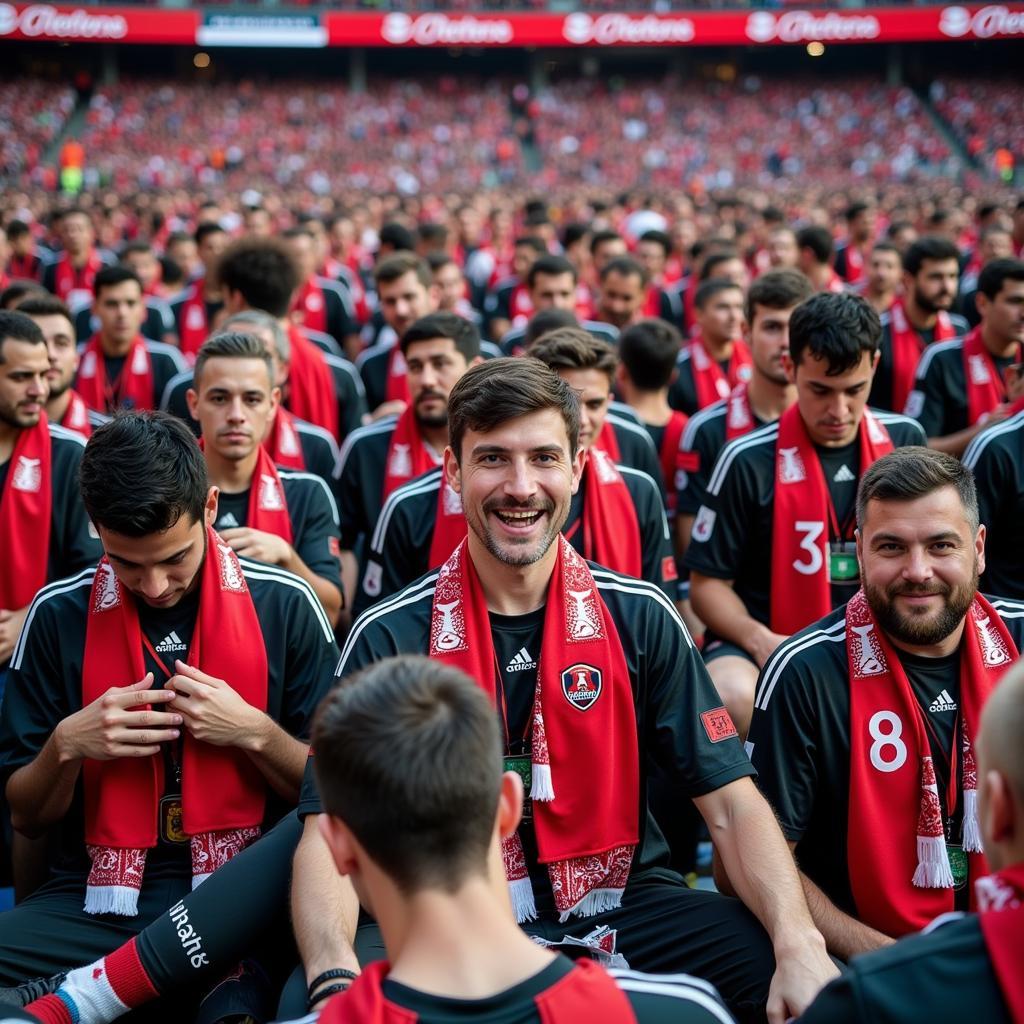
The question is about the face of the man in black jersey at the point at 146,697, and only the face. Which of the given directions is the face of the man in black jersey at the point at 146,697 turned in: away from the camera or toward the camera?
toward the camera

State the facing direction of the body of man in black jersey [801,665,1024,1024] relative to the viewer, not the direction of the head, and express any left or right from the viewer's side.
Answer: facing away from the viewer

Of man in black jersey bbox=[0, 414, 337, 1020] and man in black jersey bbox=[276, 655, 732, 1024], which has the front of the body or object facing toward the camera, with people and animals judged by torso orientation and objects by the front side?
man in black jersey bbox=[0, 414, 337, 1020]

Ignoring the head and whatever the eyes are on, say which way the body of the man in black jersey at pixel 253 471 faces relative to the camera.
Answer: toward the camera

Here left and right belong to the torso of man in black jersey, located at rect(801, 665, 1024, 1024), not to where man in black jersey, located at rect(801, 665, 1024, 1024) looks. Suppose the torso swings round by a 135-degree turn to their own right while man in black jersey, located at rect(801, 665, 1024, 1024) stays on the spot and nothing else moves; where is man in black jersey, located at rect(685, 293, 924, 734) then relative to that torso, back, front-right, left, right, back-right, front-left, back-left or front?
back-left

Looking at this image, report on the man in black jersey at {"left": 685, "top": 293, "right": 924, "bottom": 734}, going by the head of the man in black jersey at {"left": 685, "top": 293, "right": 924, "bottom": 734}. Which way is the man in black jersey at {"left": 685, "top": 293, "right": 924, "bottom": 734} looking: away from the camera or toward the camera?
toward the camera

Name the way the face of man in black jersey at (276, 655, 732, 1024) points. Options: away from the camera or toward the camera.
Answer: away from the camera

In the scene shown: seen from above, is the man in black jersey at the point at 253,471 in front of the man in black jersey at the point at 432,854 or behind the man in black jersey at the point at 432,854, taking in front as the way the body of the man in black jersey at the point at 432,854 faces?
in front

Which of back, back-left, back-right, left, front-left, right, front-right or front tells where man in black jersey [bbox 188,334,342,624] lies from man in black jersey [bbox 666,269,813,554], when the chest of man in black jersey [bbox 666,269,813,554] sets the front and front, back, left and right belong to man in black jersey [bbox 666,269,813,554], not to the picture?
front-right

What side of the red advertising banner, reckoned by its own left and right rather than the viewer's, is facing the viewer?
front

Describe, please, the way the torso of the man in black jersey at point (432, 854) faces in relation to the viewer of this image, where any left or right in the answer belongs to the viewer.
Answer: facing away from the viewer

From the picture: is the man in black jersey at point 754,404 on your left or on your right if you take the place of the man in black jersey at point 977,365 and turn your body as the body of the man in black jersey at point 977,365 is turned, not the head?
on your right

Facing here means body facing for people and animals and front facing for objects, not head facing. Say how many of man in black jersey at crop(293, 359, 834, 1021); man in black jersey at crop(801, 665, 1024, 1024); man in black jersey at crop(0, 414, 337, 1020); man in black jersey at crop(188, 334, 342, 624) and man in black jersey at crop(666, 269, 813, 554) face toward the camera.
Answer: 4

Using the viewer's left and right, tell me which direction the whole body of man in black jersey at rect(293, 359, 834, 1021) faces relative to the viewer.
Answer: facing the viewer

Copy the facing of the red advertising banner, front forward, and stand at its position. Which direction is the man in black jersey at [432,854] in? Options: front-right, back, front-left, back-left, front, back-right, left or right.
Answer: front

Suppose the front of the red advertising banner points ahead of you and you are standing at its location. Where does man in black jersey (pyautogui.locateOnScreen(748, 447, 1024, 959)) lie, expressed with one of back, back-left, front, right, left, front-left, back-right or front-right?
front
